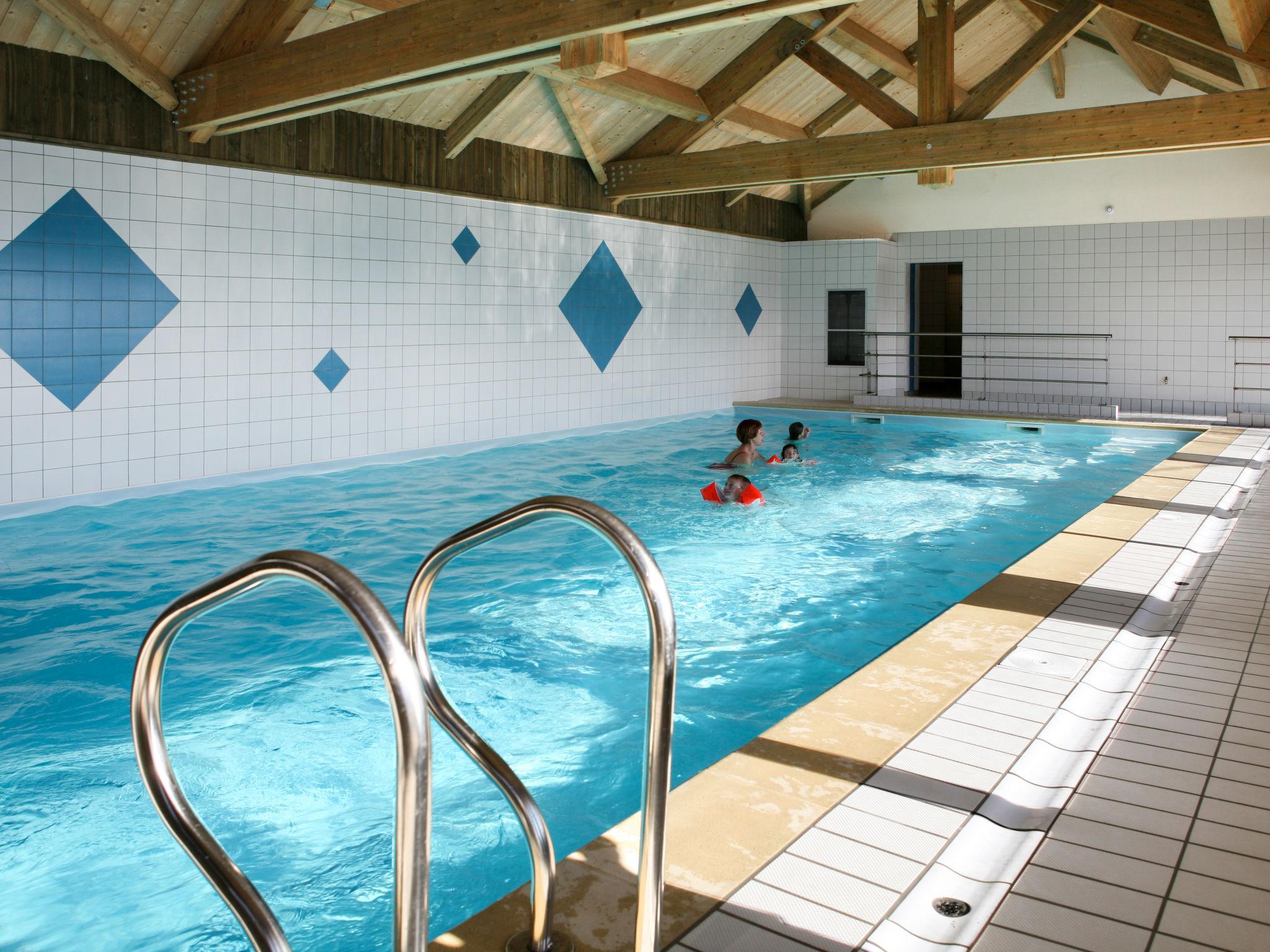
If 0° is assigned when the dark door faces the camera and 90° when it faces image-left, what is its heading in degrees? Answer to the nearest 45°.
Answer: approximately 0°

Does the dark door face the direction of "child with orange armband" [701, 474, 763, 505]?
yes

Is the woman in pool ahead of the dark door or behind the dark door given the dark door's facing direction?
ahead
